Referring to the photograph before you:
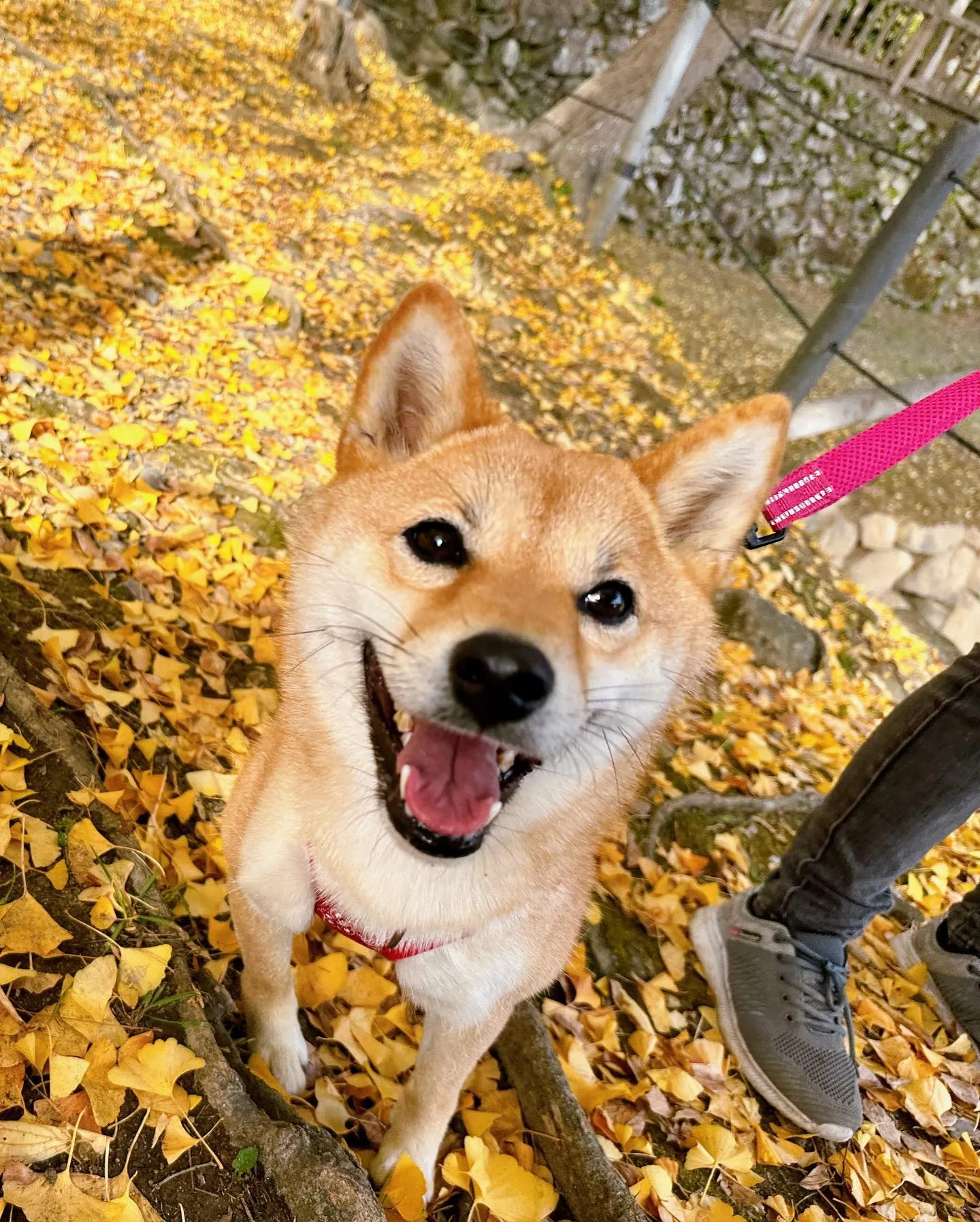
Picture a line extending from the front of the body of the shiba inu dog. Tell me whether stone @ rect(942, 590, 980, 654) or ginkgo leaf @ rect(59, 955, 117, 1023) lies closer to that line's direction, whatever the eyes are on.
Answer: the ginkgo leaf

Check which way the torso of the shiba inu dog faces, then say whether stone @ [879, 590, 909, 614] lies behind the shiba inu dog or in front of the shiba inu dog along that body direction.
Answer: behind

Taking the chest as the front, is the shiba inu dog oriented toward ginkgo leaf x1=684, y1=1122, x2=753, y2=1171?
no

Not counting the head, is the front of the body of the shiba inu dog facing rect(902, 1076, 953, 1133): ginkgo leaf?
no

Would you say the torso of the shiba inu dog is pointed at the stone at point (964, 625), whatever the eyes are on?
no

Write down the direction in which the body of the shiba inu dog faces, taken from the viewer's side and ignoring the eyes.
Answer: toward the camera

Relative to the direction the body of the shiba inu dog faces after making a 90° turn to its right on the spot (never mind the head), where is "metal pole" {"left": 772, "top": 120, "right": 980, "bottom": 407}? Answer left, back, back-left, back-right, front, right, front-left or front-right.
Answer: right

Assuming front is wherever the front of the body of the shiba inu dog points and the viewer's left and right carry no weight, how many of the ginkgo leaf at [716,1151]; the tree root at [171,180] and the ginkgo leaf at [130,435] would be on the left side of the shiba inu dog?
1

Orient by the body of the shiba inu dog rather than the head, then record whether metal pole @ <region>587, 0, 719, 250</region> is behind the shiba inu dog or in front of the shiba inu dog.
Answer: behind
